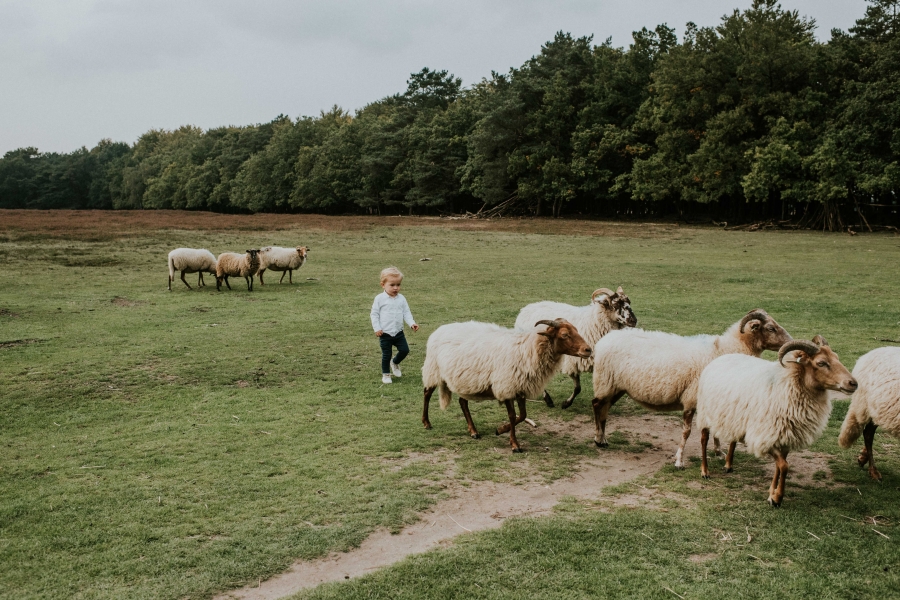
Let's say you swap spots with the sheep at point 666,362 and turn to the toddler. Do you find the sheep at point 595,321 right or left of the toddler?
right

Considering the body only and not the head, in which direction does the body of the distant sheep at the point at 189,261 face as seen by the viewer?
to the viewer's right

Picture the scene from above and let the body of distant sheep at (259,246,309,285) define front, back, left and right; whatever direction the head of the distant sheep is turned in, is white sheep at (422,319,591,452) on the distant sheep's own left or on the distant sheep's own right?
on the distant sheep's own right

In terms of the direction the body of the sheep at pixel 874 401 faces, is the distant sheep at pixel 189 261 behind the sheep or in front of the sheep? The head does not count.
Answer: behind

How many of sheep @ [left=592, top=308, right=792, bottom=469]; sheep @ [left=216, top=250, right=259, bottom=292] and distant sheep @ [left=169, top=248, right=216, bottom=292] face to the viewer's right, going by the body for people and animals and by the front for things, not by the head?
3

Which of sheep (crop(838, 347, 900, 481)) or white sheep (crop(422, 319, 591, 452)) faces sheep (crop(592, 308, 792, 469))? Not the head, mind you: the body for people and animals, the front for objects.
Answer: the white sheep

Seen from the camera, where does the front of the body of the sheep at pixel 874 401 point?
to the viewer's right

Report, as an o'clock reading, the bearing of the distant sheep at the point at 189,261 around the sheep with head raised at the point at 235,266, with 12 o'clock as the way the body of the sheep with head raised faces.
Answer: The distant sheep is roughly at 7 o'clock from the sheep with head raised.

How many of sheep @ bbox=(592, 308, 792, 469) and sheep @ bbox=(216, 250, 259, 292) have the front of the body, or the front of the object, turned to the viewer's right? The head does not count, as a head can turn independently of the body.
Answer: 2

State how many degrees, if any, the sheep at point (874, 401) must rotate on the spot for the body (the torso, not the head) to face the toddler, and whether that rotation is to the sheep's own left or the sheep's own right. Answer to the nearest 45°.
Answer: approximately 180°

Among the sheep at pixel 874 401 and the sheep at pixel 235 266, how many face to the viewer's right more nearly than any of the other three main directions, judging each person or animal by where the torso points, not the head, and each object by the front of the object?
2

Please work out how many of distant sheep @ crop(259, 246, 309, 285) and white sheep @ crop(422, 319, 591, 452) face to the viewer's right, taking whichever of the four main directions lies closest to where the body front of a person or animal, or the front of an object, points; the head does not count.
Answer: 2

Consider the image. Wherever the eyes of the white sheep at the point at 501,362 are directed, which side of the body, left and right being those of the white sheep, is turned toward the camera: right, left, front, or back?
right

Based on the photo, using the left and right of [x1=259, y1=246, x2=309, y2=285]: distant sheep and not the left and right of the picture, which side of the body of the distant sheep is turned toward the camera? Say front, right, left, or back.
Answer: right
